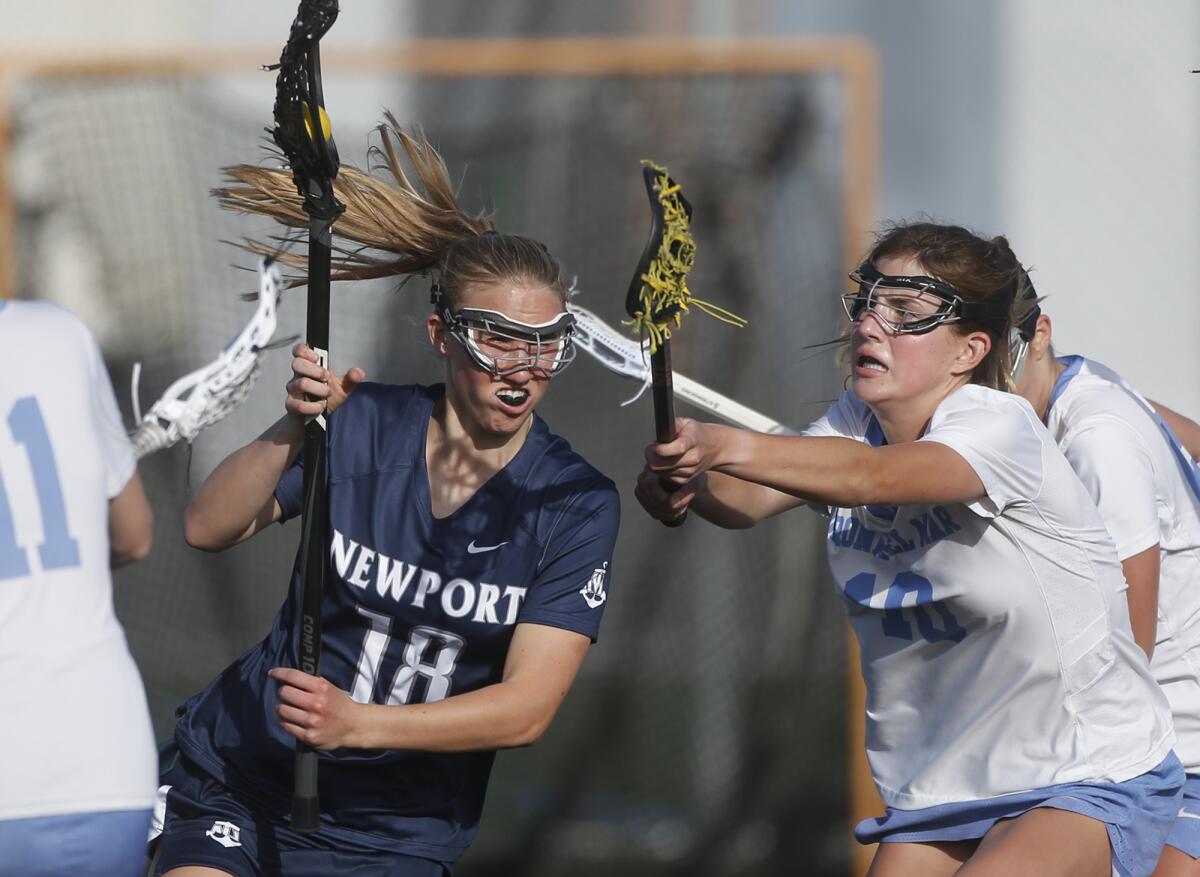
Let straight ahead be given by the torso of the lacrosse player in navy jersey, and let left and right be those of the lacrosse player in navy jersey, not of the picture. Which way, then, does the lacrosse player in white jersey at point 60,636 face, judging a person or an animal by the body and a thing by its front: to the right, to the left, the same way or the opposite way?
the opposite way

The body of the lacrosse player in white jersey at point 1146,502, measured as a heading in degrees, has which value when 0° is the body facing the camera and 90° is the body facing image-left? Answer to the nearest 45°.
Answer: approximately 90°

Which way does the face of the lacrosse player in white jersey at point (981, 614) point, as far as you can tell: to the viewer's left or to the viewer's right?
to the viewer's left

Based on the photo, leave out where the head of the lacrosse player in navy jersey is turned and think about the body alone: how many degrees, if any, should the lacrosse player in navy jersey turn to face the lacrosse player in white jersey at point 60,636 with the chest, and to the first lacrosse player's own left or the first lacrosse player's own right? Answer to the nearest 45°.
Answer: approximately 45° to the first lacrosse player's own right

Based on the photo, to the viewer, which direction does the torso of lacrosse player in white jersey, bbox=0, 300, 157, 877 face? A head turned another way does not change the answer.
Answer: away from the camera

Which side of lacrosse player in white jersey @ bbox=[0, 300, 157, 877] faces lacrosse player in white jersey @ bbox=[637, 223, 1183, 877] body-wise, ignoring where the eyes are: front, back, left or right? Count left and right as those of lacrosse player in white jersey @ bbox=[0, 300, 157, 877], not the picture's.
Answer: right

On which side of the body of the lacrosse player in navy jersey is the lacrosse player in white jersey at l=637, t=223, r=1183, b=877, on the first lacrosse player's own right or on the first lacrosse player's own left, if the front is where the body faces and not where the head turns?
on the first lacrosse player's own left

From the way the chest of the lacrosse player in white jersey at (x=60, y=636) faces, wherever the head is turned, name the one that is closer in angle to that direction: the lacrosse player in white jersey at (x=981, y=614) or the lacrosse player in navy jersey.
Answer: the lacrosse player in navy jersey

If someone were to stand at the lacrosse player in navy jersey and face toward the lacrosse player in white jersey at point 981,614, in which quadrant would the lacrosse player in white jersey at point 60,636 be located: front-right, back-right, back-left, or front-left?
back-right

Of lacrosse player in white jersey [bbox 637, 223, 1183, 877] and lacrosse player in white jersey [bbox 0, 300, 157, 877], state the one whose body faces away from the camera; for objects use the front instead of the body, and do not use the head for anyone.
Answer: lacrosse player in white jersey [bbox 0, 300, 157, 877]

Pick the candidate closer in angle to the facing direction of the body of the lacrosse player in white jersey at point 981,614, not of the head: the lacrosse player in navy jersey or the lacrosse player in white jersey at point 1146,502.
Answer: the lacrosse player in navy jersey

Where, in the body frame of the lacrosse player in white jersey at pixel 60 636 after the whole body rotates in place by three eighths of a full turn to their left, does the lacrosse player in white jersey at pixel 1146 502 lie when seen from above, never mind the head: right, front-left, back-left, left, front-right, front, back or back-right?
back-left
